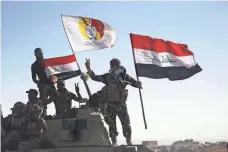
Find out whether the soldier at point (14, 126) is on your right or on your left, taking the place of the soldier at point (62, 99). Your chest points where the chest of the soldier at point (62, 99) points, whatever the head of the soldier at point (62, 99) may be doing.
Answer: on your right

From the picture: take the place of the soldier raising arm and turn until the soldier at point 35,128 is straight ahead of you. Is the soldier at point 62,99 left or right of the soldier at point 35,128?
right

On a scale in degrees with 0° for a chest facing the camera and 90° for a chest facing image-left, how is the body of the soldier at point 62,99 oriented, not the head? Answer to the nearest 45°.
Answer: approximately 0°

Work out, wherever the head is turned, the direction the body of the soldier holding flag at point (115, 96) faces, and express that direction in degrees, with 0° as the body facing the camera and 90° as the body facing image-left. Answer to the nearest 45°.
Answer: approximately 0°

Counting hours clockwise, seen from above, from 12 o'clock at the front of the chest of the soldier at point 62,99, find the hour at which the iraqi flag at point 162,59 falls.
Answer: The iraqi flag is roughly at 9 o'clock from the soldier.

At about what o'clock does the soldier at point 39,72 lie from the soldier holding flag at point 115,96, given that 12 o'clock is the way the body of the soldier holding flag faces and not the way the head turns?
The soldier is roughly at 4 o'clock from the soldier holding flag.

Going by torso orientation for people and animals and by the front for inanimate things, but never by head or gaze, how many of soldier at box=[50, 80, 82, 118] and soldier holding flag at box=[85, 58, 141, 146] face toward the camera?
2

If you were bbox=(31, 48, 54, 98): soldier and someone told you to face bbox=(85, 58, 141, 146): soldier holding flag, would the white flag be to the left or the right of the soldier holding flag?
left

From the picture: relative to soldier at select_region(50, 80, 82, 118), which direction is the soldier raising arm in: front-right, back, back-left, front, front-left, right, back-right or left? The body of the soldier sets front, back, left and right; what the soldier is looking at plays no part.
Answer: front-left
